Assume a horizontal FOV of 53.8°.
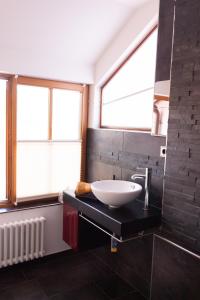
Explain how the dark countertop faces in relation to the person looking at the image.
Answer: facing the viewer and to the left of the viewer

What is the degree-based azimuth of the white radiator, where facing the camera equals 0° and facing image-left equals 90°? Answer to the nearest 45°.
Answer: approximately 315°

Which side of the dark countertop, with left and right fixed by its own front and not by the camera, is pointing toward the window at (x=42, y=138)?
right

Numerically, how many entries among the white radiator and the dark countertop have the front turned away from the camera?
0

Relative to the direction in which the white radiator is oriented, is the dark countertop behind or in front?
in front
